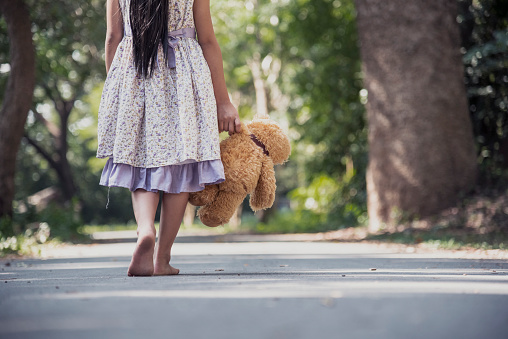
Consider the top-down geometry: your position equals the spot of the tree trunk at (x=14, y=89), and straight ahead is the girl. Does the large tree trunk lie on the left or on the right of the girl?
left

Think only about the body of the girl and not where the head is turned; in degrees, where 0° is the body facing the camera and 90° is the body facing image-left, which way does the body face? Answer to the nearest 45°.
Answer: approximately 180°
